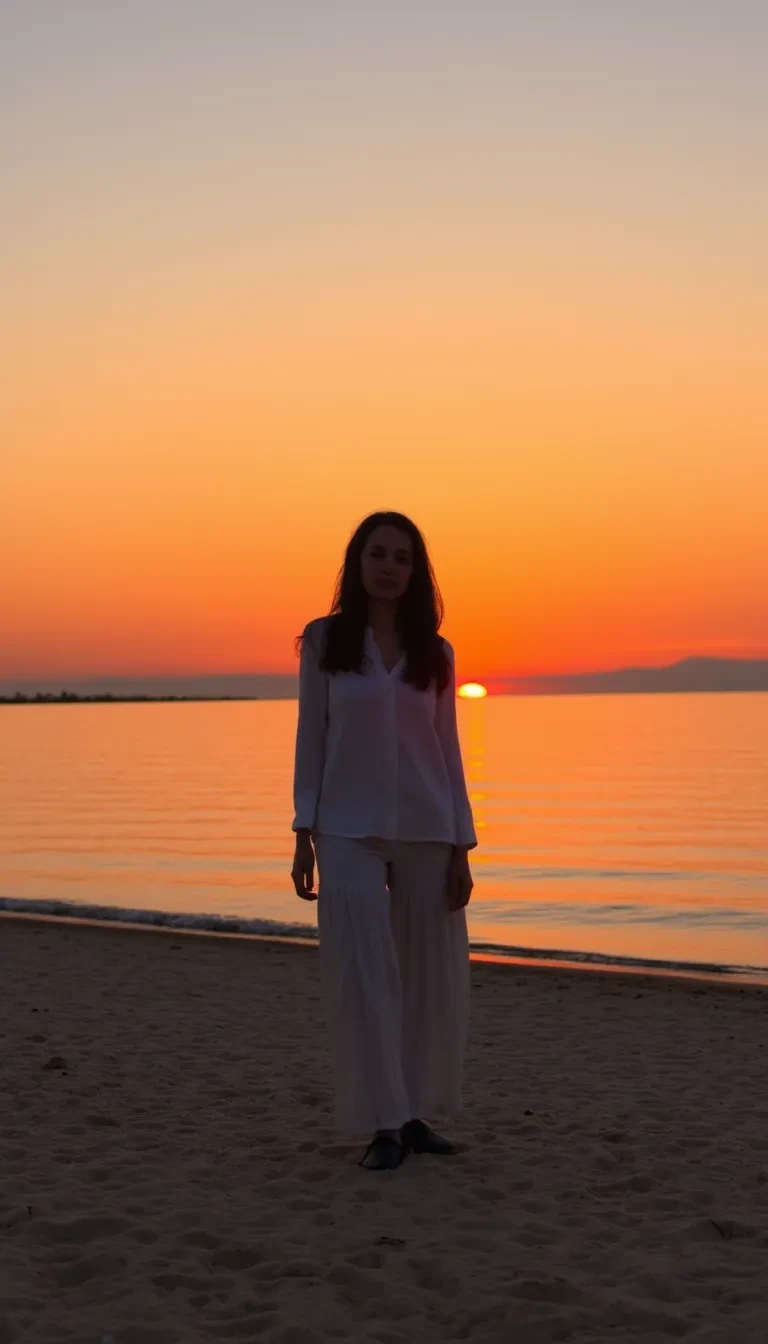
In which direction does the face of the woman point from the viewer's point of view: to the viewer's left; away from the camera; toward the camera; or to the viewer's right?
toward the camera

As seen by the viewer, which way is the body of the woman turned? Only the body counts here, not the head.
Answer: toward the camera
